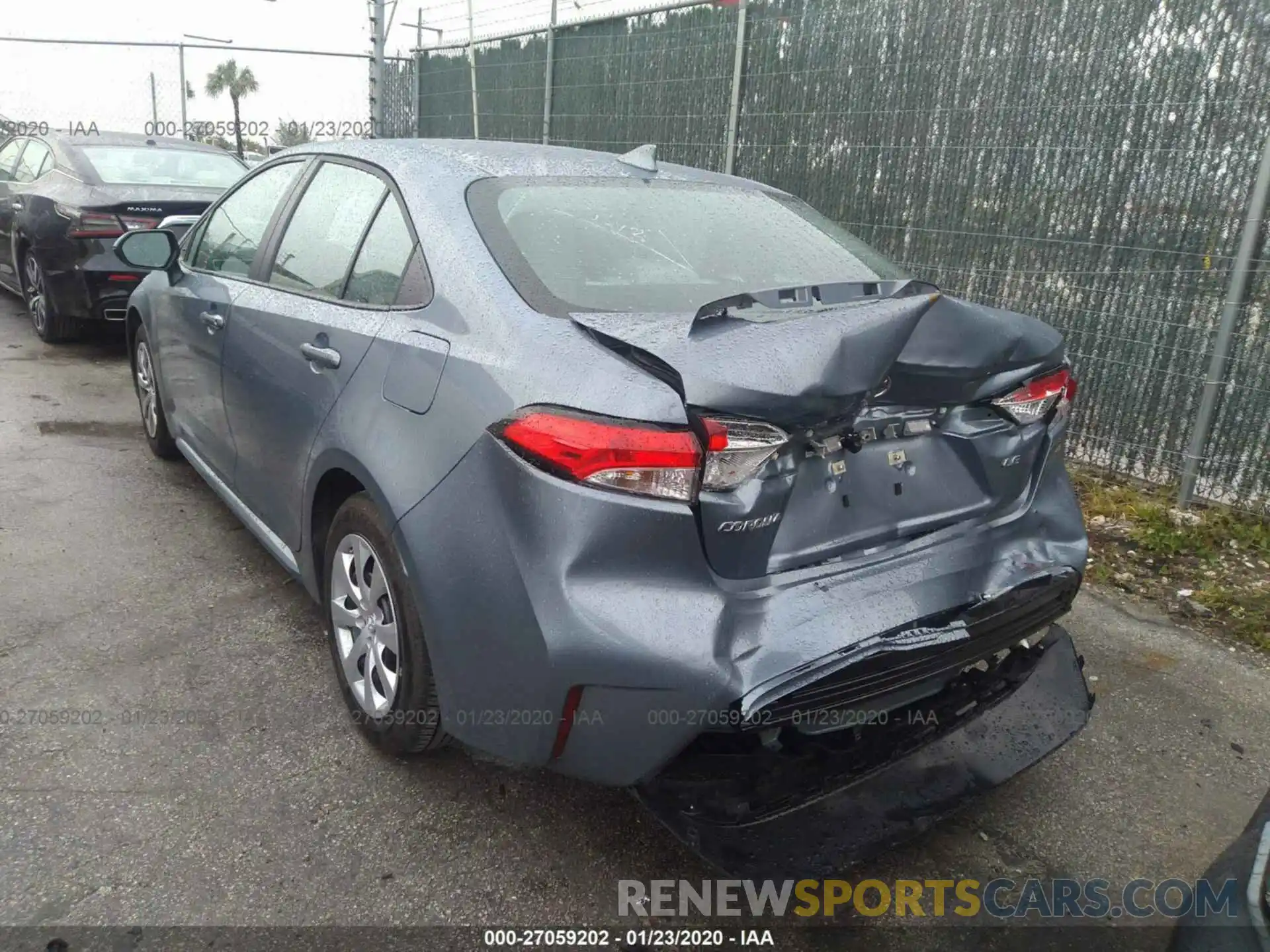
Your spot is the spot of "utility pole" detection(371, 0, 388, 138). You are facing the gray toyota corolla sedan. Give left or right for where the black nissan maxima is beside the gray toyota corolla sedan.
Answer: right

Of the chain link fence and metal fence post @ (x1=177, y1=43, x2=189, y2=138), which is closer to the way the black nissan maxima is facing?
the metal fence post

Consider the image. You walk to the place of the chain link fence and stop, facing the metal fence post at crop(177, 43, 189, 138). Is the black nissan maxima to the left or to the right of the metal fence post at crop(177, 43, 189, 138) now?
left

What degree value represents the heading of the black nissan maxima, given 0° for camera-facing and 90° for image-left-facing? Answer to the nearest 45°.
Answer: approximately 135°

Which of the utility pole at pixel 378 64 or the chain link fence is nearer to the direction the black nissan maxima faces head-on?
the utility pole

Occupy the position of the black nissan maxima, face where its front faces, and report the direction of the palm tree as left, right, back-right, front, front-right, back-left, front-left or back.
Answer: front-right

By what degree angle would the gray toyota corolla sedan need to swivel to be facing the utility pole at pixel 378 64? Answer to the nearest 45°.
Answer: approximately 45° to its right

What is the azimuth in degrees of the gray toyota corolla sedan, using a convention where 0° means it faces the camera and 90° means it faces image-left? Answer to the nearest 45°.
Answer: approximately 135°

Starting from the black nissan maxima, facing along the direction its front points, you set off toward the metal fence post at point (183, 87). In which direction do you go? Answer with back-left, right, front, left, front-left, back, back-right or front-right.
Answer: front-right
